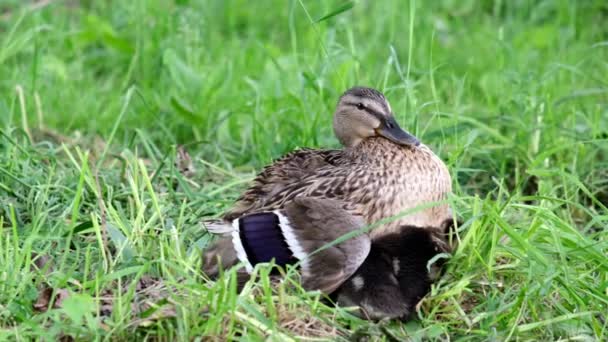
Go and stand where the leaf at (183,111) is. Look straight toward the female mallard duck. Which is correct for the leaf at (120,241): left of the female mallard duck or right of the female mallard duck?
right
